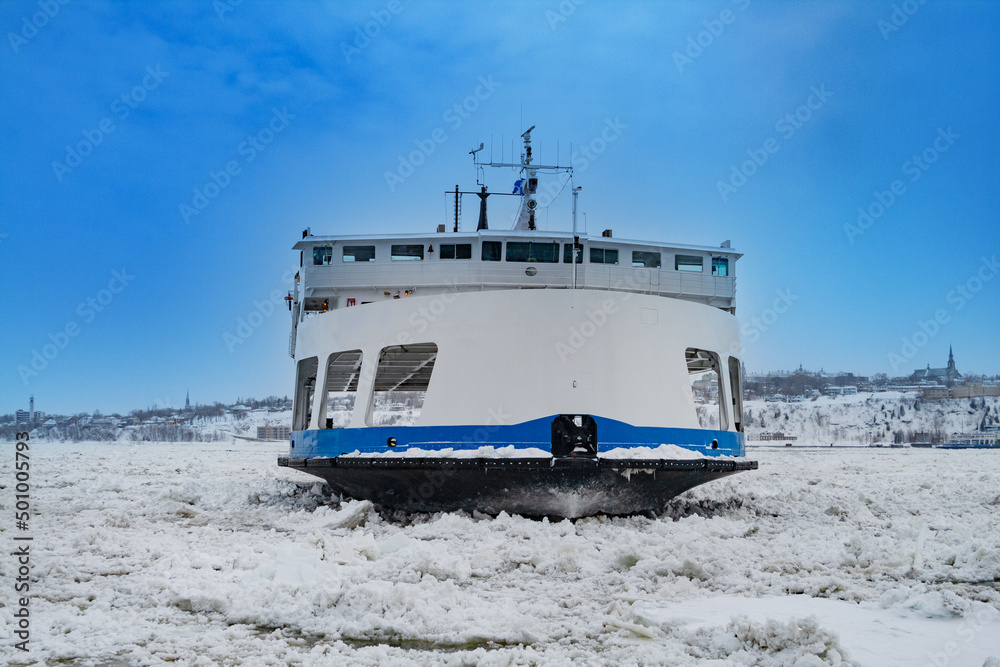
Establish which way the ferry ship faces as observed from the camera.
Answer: facing the viewer
